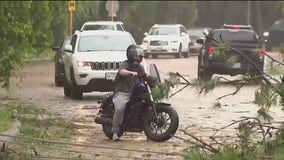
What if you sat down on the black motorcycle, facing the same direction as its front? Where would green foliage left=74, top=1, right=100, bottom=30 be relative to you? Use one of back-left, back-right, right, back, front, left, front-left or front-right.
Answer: back-left

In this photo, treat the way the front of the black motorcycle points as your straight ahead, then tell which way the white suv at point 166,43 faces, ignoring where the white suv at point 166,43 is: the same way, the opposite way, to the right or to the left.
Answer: to the right

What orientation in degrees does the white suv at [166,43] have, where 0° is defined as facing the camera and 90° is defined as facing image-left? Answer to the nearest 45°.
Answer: approximately 45°

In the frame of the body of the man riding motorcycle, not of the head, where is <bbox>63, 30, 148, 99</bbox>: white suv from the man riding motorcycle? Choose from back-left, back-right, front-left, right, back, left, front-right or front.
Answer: back-left

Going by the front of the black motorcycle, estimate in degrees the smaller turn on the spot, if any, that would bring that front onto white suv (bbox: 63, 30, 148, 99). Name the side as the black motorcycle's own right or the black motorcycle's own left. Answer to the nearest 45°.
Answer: approximately 135° to the black motorcycle's own left

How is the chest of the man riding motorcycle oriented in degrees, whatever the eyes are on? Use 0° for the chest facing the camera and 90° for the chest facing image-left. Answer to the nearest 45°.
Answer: approximately 315°

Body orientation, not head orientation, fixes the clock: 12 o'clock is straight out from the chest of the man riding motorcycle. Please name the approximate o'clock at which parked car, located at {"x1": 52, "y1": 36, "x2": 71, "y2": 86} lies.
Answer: The parked car is roughly at 7 o'clock from the man riding motorcycle.

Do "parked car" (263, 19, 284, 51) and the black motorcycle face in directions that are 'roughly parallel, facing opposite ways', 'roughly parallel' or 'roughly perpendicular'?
roughly perpendicular

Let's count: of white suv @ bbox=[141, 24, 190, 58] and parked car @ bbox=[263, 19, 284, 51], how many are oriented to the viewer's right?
0
